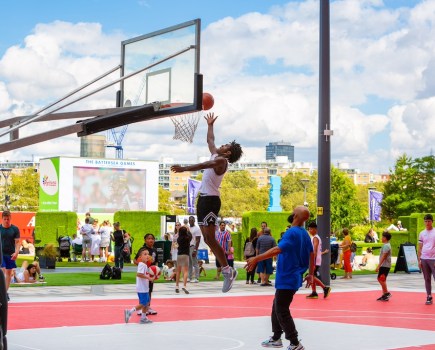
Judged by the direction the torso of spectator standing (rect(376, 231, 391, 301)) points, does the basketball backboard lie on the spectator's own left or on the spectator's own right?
on the spectator's own left

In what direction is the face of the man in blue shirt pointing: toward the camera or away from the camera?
away from the camera

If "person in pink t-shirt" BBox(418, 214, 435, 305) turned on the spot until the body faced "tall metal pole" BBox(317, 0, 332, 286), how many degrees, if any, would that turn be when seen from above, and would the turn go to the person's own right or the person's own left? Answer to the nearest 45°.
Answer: approximately 135° to the person's own right

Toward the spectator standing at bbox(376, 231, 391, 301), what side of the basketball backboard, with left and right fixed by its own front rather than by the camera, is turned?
front

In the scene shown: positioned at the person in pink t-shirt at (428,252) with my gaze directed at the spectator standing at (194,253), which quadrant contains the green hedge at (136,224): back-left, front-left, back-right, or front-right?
front-right

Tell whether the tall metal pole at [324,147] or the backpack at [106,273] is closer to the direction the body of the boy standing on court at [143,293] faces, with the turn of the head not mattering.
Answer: the tall metal pole

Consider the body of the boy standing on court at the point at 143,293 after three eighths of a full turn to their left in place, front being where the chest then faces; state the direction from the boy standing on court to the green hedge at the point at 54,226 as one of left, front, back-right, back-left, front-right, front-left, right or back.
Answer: front-right

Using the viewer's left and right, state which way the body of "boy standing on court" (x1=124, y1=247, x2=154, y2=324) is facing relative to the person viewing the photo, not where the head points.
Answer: facing to the right of the viewer

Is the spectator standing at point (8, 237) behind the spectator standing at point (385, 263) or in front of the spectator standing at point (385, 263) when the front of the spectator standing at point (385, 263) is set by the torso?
in front

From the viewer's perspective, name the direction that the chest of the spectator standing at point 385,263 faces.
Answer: to the viewer's left
